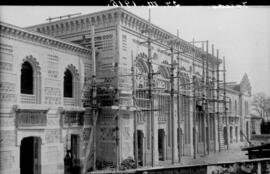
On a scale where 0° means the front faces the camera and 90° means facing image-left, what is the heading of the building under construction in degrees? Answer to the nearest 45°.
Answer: approximately 315°
